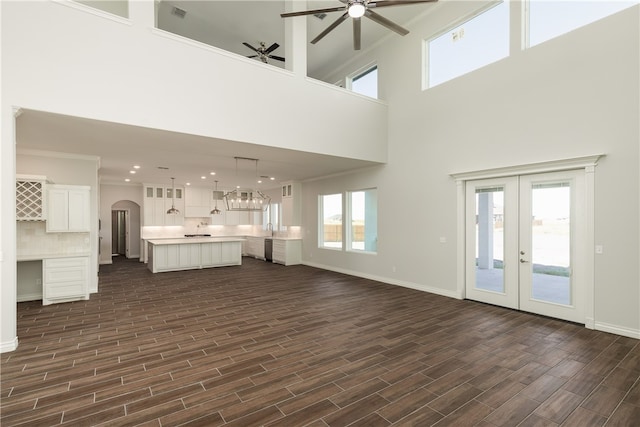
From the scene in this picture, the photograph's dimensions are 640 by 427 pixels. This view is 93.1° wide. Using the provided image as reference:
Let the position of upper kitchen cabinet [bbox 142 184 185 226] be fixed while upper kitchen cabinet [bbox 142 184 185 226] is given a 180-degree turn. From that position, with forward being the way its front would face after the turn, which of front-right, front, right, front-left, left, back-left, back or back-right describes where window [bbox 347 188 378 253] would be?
back-right

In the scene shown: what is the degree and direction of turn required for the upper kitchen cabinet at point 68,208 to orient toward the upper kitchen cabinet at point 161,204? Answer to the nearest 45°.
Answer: approximately 135° to its left

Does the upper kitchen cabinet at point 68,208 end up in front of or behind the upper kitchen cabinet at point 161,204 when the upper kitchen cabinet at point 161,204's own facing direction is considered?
in front

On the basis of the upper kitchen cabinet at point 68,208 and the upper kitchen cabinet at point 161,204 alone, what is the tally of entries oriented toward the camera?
2

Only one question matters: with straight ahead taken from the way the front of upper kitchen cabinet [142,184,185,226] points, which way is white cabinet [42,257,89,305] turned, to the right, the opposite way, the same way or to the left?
the same way

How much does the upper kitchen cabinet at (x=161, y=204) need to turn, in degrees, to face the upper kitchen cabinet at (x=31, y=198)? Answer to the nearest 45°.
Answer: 0° — it already faces it

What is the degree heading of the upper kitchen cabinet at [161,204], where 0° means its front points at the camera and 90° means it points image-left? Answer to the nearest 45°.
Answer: approximately 0°

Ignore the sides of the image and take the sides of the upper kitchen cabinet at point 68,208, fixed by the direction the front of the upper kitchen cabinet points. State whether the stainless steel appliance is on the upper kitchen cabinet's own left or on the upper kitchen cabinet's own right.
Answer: on the upper kitchen cabinet's own left

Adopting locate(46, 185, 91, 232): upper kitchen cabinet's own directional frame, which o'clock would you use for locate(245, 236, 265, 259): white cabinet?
The white cabinet is roughly at 8 o'clock from the upper kitchen cabinet.

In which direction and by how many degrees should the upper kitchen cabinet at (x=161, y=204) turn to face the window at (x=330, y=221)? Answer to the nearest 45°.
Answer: approximately 45° to its left

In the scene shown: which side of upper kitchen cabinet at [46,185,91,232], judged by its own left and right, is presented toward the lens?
front

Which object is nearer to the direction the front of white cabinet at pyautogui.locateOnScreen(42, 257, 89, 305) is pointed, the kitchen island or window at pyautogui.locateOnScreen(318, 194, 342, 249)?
the window

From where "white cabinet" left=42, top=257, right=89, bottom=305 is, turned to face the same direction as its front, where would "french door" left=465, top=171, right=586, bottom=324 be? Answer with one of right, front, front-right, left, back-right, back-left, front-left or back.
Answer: front-left

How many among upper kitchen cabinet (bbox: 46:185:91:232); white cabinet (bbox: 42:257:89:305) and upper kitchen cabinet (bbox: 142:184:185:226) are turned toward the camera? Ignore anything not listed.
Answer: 3

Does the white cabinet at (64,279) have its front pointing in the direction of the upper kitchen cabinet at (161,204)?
no

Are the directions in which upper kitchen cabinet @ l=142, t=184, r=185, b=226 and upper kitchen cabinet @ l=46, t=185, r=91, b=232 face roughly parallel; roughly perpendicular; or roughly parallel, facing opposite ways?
roughly parallel

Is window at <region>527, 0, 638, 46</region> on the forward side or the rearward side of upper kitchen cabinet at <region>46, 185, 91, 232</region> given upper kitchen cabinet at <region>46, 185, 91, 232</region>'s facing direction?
on the forward side

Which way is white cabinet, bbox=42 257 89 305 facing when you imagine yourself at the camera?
facing the viewer

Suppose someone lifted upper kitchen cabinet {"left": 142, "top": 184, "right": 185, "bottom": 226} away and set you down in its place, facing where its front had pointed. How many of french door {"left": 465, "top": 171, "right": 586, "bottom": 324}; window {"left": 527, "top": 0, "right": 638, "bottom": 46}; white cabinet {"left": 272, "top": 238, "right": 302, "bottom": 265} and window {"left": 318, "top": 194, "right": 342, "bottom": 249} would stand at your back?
0

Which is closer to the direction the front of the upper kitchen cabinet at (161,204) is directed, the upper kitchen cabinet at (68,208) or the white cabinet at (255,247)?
the upper kitchen cabinet
